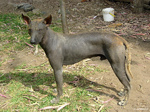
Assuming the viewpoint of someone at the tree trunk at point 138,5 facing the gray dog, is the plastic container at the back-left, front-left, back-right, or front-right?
front-right

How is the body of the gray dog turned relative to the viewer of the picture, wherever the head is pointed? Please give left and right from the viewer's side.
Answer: facing to the left of the viewer

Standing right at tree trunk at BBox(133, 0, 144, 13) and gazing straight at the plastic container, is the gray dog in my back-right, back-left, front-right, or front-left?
front-left

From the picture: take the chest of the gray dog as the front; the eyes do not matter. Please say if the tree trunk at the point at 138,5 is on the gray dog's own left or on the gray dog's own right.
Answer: on the gray dog's own right

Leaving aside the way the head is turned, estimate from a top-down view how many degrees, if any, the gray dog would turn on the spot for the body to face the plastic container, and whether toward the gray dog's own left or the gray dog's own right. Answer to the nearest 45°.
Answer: approximately 90° to the gray dog's own right
